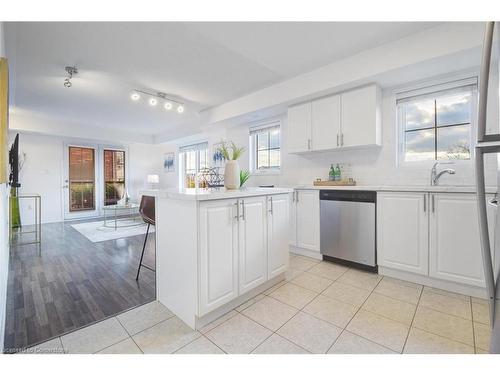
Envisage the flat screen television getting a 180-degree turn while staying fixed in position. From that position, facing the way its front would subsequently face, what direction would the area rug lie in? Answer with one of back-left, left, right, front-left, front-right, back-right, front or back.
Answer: back-right

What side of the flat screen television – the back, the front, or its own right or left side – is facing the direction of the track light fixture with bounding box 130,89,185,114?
front

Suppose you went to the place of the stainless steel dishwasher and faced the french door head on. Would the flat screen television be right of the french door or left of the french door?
left

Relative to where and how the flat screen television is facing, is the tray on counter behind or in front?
in front

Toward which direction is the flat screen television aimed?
to the viewer's right

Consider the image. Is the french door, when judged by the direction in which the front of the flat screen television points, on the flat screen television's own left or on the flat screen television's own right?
on the flat screen television's own left

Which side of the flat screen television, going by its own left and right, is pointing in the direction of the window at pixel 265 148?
front

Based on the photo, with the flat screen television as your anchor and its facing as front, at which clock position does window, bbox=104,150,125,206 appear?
The window is roughly at 10 o'clock from the flat screen television.
